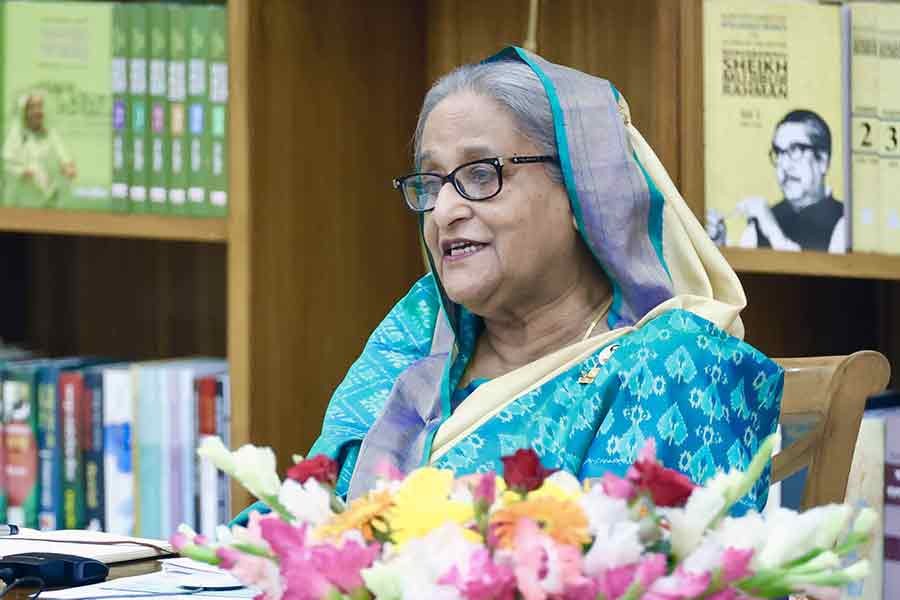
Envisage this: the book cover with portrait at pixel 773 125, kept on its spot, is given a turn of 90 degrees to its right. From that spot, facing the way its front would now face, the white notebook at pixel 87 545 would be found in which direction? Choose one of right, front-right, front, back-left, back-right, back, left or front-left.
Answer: front-left

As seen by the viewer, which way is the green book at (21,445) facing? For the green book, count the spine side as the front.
toward the camera

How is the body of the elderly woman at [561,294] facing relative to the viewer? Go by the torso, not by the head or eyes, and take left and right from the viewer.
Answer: facing the viewer and to the left of the viewer

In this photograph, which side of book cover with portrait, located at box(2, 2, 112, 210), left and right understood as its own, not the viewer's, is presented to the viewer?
front

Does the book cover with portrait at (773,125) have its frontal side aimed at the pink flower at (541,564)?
yes

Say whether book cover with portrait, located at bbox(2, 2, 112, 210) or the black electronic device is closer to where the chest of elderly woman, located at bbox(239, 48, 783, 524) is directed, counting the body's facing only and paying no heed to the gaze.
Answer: the black electronic device

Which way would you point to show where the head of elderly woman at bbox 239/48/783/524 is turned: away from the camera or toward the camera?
toward the camera

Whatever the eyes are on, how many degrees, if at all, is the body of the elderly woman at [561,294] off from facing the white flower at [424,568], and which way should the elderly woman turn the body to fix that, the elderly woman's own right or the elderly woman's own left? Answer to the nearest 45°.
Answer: approximately 45° to the elderly woman's own left

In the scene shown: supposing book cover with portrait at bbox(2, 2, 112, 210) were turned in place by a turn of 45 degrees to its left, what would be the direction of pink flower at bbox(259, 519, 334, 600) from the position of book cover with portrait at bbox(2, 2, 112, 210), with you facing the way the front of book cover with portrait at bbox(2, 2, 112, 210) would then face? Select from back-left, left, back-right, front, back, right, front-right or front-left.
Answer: front-right

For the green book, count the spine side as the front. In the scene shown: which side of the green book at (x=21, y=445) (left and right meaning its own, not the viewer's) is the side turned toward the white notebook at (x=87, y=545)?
front

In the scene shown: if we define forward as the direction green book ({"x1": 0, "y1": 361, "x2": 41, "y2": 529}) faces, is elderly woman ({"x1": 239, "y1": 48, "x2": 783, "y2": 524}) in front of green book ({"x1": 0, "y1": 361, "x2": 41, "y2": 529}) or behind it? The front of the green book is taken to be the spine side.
in front

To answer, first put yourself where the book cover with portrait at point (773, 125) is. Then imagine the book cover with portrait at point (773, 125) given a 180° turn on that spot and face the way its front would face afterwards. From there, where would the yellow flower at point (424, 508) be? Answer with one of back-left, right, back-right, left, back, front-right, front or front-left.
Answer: back

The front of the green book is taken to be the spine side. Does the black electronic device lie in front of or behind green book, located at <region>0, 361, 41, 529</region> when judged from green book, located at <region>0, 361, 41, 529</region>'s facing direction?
in front

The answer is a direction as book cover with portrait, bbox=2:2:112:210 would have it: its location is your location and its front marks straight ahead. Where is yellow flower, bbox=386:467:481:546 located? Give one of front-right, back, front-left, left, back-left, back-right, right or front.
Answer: front
